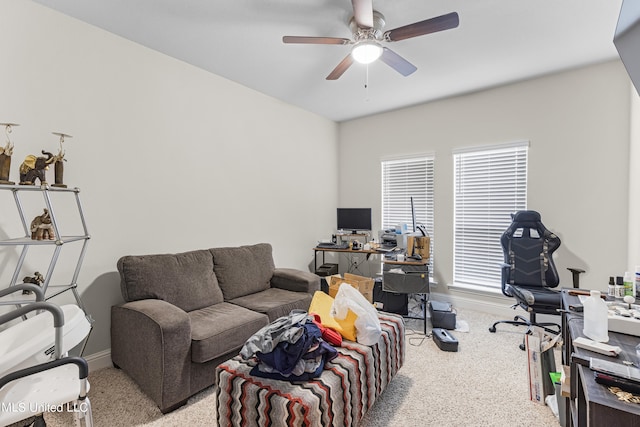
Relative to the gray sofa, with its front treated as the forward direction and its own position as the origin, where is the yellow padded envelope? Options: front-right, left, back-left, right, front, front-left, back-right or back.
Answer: front

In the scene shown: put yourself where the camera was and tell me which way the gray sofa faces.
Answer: facing the viewer and to the right of the viewer

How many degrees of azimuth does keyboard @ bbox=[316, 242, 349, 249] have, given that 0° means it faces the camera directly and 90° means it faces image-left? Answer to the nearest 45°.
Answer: approximately 0°

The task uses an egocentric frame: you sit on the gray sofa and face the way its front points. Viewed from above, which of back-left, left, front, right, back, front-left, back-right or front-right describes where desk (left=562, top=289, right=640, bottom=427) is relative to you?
front

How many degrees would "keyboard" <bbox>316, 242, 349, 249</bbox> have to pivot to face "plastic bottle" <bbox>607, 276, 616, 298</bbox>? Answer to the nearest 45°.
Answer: approximately 45° to its left

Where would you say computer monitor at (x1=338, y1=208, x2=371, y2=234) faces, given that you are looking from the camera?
facing the viewer

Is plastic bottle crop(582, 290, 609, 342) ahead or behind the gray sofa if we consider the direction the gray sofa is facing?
ahead

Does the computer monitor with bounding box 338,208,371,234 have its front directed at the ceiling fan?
yes

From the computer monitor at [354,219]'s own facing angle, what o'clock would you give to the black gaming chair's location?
The black gaming chair is roughly at 10 o'clock from the computer monitor.

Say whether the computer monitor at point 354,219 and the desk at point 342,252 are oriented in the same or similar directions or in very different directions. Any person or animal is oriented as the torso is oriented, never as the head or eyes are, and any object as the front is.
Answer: same or similar directions

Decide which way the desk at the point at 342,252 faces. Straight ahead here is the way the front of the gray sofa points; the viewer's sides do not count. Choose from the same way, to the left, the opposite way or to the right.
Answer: to the right

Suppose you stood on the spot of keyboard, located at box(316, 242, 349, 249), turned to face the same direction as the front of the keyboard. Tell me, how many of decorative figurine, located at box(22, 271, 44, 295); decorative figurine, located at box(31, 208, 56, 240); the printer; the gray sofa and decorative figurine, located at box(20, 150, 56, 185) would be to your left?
1

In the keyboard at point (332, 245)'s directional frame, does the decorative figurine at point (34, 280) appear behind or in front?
in front

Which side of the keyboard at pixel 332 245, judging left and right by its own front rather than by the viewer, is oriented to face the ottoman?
front
